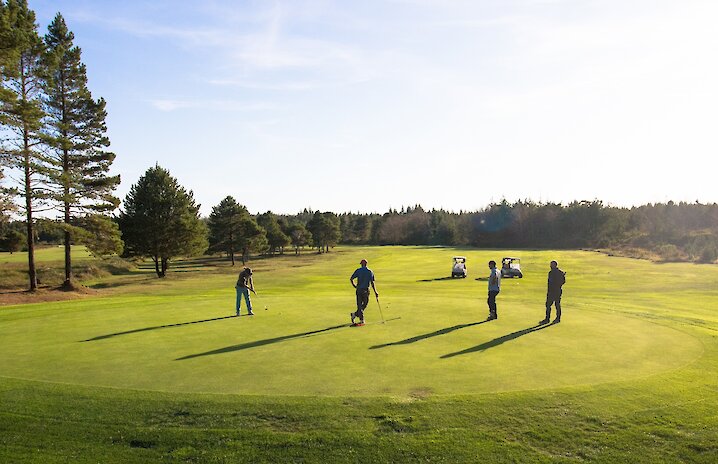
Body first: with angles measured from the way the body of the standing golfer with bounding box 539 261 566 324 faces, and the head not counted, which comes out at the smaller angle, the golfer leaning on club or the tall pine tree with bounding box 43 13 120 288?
the golfer leaning on club

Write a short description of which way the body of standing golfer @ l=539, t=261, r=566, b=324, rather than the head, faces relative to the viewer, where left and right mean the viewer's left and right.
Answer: facing the viewer and to the left of the viewer

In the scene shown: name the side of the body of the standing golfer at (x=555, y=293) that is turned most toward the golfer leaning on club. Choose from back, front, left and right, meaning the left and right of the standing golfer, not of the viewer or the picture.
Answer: front

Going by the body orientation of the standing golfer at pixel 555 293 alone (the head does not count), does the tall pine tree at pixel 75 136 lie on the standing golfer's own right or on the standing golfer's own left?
on the standing golfer's own right
